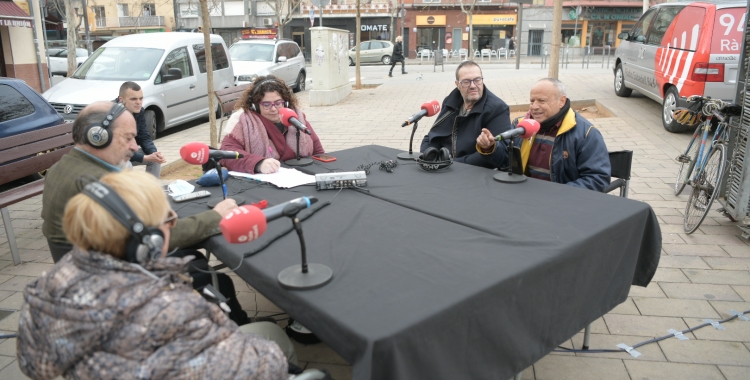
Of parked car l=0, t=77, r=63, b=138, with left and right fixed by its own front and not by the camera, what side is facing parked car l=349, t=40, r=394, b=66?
back

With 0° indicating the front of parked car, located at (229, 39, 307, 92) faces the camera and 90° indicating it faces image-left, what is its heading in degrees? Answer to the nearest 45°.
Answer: approximately 45°

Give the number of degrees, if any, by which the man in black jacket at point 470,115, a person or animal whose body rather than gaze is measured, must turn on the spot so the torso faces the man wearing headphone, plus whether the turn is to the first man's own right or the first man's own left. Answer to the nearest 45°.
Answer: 0° — they already face them

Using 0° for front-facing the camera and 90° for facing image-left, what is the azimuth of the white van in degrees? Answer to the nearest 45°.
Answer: approximately 45°

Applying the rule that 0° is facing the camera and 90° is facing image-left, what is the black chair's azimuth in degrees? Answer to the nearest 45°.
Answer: approximately 45°

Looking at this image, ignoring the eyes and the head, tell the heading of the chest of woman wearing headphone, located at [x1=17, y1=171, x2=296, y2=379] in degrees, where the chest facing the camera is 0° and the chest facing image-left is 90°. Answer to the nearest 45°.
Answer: approximately 225°

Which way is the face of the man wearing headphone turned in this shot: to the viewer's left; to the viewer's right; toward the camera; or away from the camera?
to the viewer's right

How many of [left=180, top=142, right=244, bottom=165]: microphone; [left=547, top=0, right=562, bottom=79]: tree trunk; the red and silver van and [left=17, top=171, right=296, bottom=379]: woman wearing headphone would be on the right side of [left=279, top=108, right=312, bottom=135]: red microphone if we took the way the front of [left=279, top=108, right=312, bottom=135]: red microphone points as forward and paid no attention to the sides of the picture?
2

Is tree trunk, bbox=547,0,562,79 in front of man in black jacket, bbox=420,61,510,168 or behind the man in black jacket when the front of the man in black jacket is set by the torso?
behind

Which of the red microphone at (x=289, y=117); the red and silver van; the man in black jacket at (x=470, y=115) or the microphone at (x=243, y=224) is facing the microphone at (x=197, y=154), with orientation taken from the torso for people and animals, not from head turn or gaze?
the man in black jacket
